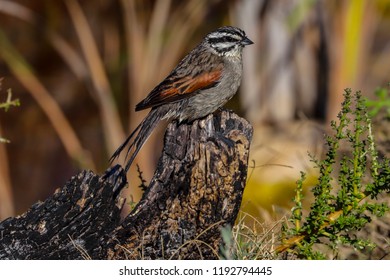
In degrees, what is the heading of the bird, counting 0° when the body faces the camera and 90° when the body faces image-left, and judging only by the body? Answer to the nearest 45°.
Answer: approximately 270°
